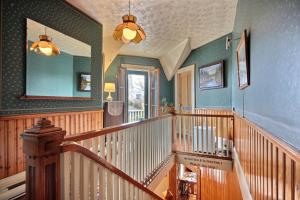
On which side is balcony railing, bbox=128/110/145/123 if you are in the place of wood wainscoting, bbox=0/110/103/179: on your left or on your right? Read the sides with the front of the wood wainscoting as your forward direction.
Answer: on your left

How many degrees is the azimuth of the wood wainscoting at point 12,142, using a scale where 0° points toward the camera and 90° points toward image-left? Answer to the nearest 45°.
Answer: approximately 315°

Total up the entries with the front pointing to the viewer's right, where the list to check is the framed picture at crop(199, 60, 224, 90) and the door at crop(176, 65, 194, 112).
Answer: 0

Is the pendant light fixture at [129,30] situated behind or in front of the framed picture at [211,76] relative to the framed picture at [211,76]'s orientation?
in front

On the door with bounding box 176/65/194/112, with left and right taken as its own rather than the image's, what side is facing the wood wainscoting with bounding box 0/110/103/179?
front

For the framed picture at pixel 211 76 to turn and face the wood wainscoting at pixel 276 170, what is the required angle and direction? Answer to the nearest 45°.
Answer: approximately 45° to its left

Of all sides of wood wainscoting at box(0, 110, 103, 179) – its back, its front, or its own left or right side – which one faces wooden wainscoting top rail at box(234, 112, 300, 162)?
front

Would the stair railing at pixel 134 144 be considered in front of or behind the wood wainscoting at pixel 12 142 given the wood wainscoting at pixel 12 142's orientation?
in front

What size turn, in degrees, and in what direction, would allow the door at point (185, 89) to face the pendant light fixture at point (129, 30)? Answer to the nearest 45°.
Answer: approximately 45° to its left

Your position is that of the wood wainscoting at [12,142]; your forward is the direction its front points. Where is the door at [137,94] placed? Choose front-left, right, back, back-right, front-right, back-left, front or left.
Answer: left

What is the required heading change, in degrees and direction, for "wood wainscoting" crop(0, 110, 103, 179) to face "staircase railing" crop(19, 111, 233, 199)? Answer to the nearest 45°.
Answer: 0° — it already faces it

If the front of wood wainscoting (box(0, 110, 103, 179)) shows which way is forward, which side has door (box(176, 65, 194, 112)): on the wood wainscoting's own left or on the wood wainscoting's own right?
on the wood wainscoting's own left

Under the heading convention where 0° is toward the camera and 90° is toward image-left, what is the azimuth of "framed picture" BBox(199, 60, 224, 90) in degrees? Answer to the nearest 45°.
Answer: approximately 45°
